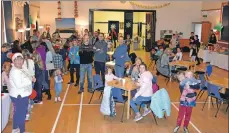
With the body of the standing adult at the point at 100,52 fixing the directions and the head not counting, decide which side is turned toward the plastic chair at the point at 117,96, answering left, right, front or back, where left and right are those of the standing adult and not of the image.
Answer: front

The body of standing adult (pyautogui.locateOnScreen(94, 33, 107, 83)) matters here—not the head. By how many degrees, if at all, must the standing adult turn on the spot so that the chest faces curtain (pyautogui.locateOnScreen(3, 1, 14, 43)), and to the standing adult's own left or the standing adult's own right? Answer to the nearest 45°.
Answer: approximately 135° to the standing adult's own right

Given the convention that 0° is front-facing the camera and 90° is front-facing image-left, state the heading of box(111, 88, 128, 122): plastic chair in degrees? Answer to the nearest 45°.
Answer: approximately 225°

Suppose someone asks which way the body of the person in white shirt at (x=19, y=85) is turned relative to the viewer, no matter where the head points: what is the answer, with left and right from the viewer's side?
facing the viewer and to the right of the viewer

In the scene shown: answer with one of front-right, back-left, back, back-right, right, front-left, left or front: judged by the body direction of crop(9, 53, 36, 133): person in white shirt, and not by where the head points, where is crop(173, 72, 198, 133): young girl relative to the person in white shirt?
front-left

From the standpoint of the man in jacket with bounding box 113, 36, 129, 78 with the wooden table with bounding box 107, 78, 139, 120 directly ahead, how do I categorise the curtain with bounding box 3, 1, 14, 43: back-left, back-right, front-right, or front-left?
back-right

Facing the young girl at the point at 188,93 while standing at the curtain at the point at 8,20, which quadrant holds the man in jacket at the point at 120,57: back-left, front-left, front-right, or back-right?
front-left

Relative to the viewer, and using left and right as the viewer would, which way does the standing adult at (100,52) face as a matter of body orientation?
facing the viewer

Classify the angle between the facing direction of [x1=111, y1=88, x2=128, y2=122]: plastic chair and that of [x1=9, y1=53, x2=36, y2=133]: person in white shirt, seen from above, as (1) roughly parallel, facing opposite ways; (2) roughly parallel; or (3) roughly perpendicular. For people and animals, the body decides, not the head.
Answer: roughly perpendicular

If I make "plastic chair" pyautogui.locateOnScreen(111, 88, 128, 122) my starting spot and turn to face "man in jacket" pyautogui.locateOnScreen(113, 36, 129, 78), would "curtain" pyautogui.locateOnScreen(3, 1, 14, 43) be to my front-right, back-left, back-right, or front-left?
front-left

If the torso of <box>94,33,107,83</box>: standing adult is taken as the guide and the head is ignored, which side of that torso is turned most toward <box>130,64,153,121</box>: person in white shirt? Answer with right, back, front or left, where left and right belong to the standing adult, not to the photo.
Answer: front

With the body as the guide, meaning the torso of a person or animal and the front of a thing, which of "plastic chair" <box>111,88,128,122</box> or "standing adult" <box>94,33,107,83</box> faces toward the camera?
the standing adult

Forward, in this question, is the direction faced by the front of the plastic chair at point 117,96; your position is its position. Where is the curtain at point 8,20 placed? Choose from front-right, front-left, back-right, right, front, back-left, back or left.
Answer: left

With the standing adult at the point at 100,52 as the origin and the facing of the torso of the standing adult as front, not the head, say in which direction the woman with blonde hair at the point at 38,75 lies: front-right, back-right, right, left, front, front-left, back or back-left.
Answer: front-right

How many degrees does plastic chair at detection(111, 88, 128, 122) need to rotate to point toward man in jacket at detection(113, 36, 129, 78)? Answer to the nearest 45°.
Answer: approximately 45° to its left
